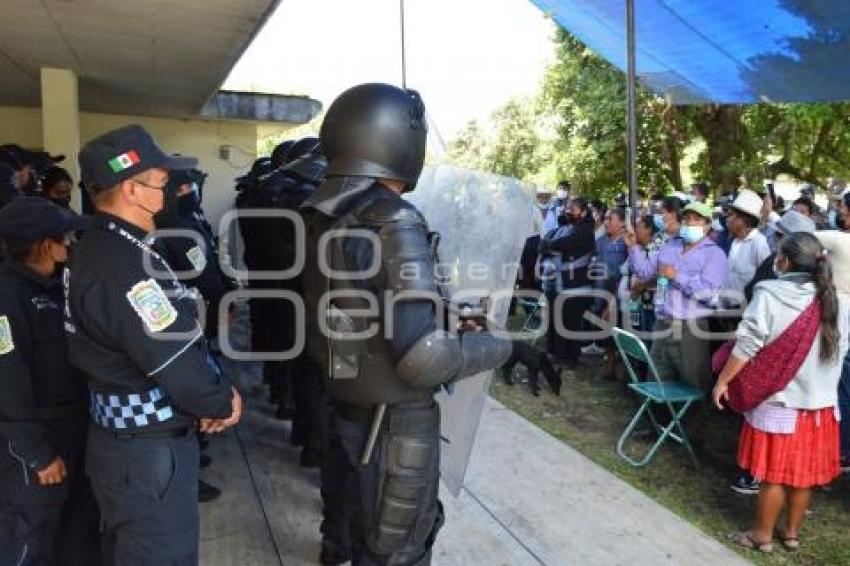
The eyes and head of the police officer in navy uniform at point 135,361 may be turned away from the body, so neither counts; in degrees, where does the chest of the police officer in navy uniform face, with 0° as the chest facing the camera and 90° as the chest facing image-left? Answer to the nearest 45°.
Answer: approximately 270°

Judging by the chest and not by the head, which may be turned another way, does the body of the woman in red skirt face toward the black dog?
yes

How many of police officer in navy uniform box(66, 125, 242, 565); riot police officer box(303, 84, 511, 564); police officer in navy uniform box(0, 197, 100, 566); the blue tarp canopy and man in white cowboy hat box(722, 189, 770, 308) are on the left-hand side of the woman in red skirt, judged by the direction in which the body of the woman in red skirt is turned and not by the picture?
3

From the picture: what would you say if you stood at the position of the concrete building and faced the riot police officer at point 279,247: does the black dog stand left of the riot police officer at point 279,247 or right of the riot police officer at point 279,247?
left

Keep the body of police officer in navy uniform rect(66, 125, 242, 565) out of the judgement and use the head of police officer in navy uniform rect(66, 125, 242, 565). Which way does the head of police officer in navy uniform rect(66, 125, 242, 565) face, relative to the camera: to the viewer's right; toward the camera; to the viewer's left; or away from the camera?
to the viewer's right

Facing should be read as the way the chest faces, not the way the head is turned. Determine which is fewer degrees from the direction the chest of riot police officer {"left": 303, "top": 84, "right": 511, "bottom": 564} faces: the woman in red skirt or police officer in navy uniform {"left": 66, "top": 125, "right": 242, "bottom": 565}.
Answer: the woman in red skirt

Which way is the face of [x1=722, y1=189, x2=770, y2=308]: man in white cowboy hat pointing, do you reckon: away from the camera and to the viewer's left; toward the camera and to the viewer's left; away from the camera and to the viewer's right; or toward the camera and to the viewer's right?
toward the camera and to the viewer's left

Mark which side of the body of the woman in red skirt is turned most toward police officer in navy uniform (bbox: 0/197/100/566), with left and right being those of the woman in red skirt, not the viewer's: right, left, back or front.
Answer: left

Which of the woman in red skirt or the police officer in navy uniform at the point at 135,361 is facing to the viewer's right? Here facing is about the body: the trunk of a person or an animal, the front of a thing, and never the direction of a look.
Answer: the police officer in navy uniform

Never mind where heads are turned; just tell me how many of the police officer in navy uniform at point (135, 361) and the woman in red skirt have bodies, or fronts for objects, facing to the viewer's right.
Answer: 1

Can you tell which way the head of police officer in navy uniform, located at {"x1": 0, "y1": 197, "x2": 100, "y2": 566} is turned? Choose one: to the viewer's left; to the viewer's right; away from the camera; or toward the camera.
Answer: to the viewer's right

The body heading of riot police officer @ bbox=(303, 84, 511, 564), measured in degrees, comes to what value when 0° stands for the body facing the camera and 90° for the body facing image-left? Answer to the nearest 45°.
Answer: approximately 225°

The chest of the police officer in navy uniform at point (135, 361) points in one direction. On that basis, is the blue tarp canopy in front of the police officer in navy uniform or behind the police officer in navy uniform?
in front

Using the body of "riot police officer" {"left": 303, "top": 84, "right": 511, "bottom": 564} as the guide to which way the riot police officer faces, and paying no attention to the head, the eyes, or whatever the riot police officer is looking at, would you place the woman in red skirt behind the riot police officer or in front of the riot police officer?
in front

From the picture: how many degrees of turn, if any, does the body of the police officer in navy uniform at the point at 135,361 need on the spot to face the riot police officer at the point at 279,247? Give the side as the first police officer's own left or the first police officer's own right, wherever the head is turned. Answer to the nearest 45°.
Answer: approximately 90° to the first police officer's own left

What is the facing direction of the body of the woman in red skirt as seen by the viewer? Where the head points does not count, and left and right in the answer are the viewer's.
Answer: facing away from the viewer and to the left of the viewer
